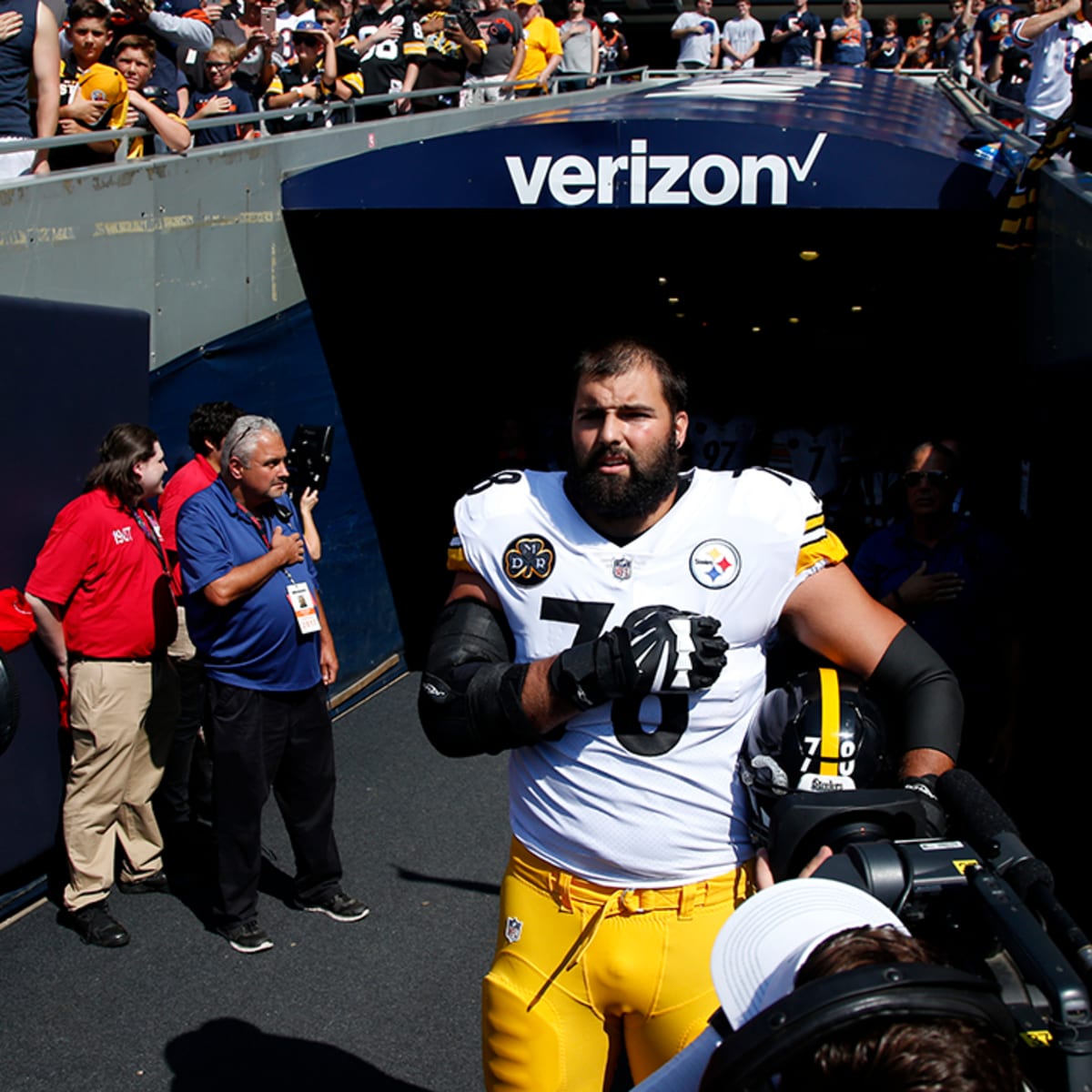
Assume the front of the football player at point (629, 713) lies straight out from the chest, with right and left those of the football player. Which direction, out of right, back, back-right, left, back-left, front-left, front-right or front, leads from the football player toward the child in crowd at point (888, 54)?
back

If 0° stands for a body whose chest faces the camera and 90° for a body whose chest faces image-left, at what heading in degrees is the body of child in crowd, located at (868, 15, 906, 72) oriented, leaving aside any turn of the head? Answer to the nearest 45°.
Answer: approximately 0°

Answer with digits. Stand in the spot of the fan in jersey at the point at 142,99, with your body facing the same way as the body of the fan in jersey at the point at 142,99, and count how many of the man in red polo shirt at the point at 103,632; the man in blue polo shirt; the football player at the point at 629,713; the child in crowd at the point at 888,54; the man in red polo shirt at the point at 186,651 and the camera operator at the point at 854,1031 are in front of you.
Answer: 5

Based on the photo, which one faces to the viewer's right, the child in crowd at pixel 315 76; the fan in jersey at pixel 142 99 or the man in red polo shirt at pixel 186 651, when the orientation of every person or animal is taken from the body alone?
the man in red polo shirt

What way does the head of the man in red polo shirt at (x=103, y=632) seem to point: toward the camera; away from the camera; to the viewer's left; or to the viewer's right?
to the viewer's right

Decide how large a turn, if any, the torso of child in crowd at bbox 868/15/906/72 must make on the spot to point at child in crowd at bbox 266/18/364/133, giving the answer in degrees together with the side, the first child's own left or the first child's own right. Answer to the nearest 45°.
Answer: approximately 45° to the first child's own right

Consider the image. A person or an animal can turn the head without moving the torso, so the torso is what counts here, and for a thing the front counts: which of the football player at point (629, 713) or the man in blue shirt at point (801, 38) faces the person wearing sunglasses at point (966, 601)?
the man in blue shirt

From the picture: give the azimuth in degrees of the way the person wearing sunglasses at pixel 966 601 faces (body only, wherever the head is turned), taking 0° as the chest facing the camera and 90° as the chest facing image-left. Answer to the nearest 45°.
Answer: approximately 0°

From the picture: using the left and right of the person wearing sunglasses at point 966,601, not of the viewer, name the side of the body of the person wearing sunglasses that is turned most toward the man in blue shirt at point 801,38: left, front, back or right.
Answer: back
